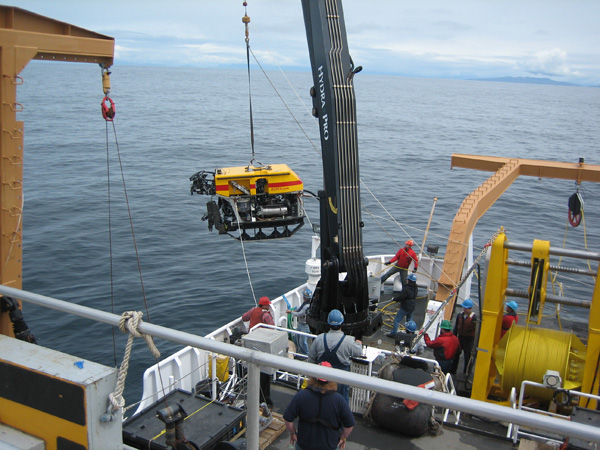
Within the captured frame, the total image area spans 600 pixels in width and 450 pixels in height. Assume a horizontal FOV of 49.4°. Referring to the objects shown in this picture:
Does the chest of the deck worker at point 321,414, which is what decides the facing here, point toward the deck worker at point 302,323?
yes

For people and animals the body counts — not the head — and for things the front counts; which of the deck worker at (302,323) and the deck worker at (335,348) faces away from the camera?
the deck worker at (335,348)

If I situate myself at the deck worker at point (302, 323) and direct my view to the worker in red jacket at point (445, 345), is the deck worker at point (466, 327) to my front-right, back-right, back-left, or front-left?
front-left

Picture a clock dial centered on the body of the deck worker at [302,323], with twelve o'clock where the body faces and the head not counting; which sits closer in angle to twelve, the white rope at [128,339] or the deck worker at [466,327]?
the white rope

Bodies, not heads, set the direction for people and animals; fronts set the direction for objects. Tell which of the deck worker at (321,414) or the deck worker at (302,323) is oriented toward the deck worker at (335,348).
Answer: the deck worker at (321,414)

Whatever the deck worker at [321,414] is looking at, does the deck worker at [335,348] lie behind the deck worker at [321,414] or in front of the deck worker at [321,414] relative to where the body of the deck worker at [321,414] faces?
in front

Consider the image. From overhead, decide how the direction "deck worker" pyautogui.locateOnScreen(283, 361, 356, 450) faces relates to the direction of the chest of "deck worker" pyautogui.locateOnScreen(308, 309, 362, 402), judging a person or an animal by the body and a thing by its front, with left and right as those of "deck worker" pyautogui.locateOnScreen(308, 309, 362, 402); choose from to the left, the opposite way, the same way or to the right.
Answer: the same way

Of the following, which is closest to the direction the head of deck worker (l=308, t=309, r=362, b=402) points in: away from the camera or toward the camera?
away from the camera

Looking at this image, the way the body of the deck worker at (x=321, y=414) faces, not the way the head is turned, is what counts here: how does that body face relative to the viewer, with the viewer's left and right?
facing away from the viewer

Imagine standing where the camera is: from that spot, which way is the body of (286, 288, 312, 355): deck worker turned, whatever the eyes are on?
to the viewer's left

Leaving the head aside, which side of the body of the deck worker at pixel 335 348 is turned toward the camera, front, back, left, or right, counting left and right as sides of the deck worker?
back

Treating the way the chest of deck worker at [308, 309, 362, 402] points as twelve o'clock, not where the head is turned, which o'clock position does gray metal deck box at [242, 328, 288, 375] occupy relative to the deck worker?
The gray metal deck box is roughly at 9 o'clock from the deck worker.

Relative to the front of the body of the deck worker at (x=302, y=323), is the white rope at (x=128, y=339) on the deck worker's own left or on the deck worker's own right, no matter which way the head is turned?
on the deck worker's own left

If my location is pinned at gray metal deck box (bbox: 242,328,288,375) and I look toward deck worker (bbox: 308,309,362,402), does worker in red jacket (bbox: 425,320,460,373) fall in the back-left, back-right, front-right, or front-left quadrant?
front-left

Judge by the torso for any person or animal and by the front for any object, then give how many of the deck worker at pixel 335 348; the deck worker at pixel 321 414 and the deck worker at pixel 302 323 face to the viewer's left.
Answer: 1
